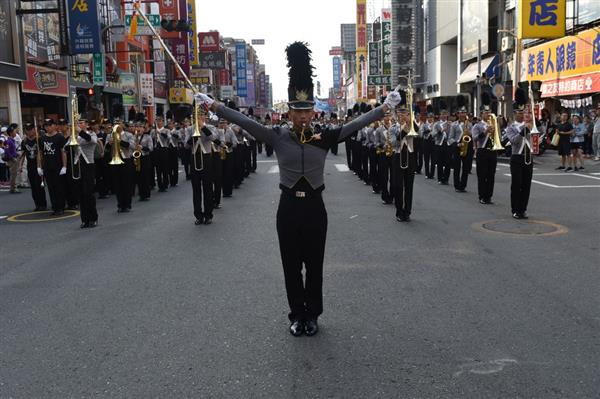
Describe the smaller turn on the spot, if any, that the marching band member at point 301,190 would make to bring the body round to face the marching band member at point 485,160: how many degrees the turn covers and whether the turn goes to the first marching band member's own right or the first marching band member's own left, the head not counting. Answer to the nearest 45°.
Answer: approximately 135° to the first marching band member's own left

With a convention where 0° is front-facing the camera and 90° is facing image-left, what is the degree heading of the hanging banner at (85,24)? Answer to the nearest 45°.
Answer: approximately 0°

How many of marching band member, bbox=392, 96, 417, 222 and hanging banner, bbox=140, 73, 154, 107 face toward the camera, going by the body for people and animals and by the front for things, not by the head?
2

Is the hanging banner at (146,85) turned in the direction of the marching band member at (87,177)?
yes

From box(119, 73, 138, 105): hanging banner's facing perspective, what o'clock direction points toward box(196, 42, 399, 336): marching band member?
The marching band member is roughly at 12 o'clock from the hanging banner.

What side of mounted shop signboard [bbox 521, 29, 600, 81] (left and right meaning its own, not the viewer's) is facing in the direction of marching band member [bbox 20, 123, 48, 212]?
front

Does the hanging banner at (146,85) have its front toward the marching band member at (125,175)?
yes

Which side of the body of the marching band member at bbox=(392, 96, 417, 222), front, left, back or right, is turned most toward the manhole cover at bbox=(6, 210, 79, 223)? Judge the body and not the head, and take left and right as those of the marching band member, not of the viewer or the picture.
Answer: right

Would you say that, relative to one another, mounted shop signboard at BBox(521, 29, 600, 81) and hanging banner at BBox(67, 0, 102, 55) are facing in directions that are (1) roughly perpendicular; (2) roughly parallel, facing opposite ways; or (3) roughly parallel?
roughly perpendicular

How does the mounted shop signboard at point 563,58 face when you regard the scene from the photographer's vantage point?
facing the viewer and to the left of the viewer
